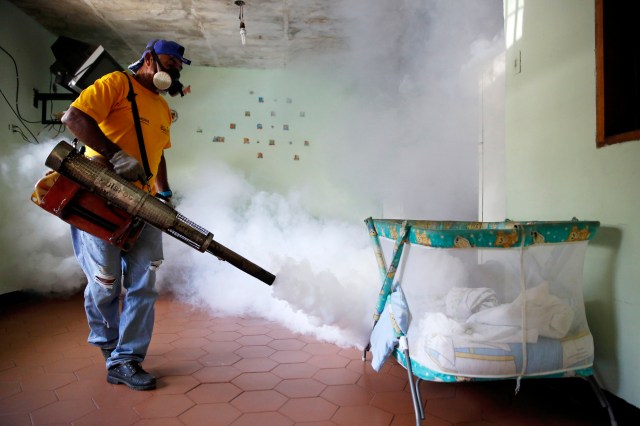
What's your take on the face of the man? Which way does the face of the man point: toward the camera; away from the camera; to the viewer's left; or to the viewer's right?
to the viewer's right

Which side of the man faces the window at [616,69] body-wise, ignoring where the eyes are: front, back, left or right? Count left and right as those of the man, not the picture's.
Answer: front

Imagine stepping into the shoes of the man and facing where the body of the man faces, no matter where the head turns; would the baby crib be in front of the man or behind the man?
in front

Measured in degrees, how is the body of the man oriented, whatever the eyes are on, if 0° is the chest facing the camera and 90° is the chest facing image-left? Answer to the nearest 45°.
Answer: approximately 315°
